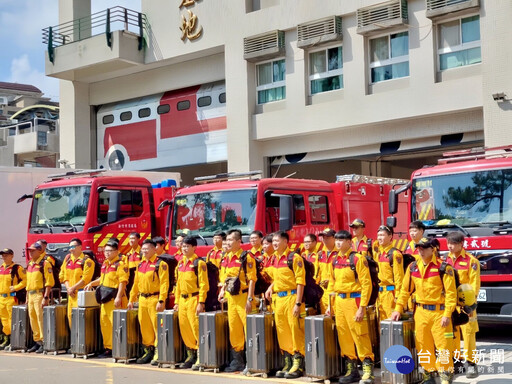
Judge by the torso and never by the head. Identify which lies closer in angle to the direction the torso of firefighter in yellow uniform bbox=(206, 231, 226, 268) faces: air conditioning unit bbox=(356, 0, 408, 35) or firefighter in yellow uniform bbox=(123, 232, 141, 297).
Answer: the firefighter in yellow uniform

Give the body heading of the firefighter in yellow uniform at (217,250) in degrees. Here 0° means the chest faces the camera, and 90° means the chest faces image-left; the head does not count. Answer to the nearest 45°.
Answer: approximately 45°

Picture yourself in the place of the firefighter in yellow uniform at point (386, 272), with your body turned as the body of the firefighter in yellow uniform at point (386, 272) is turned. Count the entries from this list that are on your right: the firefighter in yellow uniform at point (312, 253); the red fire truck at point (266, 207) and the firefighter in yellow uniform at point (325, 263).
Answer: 3

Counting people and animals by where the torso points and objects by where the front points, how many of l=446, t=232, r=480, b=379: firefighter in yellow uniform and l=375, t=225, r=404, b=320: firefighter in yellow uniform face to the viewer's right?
0

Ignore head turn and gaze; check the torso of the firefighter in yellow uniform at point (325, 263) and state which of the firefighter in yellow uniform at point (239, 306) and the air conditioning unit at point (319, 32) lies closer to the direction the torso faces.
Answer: the firefighter in yellow uniform

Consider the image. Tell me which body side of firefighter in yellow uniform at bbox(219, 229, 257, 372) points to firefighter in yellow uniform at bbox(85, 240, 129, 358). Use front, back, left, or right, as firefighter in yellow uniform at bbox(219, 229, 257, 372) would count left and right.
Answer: right

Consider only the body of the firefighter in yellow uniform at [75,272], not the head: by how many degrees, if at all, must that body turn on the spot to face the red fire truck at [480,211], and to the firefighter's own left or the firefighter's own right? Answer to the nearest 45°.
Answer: approximately 90° to the firefighter's own left

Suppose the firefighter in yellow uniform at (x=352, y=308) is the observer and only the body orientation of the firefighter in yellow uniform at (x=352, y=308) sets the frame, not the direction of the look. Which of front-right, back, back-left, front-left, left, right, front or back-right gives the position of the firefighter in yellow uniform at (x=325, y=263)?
back-right

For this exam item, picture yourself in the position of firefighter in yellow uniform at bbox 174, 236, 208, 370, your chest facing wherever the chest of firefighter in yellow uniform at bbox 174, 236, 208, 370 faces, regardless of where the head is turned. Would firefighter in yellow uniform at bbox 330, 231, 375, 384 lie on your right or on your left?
on your left

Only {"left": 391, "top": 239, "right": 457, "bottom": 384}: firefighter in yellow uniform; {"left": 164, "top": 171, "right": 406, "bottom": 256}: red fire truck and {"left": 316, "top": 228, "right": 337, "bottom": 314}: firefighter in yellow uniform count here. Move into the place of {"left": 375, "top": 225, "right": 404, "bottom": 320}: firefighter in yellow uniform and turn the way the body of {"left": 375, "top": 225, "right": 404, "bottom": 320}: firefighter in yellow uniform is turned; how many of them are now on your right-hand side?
2

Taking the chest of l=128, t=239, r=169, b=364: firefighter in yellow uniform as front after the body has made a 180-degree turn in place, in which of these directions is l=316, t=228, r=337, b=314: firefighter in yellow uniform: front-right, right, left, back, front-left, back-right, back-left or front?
front-right

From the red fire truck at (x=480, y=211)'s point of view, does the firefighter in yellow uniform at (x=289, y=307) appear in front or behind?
in front

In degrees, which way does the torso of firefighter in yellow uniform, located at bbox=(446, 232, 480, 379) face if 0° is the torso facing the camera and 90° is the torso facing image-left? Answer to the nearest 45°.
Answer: approximately 45°
